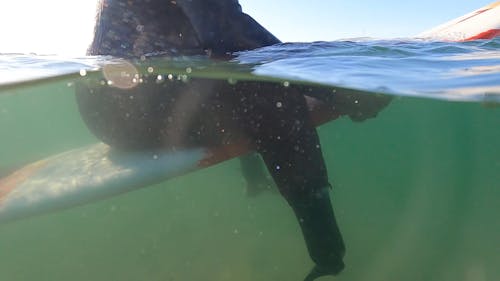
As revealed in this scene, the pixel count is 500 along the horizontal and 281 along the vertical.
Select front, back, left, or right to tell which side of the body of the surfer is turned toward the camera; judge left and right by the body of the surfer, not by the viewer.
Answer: right

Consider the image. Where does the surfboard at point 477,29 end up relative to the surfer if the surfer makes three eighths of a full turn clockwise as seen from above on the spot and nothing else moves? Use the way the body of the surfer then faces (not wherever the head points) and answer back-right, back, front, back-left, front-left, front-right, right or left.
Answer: back
